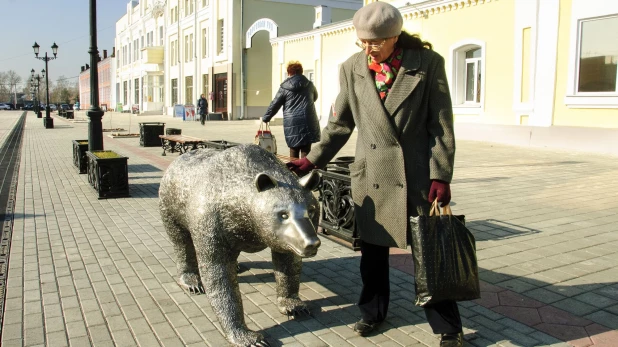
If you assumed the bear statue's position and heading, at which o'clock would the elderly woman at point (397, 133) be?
The elderly woman is roughly at 11 o'clock from the bear statue.

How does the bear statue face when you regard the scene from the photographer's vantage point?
facing the viewer and to the right of the viewer

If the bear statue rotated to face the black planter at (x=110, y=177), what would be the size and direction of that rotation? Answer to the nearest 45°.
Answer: approximately 135° to its left

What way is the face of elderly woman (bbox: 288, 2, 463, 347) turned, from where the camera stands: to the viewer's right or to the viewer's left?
to the viewer's left

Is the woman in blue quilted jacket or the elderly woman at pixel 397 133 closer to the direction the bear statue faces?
the elderly woman

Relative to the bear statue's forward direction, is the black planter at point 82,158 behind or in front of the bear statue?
behind

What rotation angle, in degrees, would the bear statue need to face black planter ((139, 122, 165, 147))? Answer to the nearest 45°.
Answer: approximately 135° to its left

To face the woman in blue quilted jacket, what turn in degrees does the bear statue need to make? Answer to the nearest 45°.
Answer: approximately 135° to its left

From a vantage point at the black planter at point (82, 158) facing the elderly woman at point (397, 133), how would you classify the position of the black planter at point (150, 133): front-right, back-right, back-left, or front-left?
back-left

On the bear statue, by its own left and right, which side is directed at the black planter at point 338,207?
left
